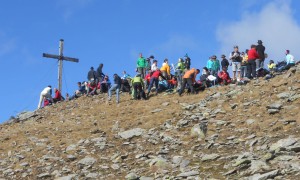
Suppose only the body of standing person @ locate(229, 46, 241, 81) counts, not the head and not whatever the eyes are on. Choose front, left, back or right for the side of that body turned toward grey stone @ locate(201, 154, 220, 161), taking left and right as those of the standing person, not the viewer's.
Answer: front

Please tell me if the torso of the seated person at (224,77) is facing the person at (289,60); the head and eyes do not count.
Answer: no

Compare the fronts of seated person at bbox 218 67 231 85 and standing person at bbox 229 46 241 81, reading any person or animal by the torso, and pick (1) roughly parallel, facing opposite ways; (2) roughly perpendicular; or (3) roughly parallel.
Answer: roughly parallel

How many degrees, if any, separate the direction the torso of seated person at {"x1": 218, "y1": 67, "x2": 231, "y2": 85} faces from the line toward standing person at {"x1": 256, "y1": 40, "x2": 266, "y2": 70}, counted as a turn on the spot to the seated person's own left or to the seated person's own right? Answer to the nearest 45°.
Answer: approximately 90° to the seated person's own left

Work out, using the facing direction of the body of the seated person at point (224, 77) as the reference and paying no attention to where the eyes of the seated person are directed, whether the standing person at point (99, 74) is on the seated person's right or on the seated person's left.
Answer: on the seated person's right

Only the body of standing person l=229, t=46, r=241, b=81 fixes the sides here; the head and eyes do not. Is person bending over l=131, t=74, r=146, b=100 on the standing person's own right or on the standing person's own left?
on the standing person's own right

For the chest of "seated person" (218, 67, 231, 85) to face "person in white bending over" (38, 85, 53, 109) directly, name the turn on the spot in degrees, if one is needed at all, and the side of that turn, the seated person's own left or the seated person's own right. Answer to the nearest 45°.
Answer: approximately 90° to the seated person's own right

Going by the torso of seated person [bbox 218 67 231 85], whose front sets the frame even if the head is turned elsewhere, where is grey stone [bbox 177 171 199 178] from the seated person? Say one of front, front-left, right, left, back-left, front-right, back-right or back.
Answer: front

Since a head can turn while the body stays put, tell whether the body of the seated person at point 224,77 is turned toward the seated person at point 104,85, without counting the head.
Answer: no

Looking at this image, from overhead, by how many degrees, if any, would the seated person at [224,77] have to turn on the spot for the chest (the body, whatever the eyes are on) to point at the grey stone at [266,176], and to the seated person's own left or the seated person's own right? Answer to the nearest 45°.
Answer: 0° — they already face it

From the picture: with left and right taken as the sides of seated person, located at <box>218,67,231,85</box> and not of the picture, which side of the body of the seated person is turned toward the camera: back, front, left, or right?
front

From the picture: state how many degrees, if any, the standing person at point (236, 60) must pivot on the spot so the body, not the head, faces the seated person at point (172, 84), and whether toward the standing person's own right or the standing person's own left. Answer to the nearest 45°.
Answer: approximately 90° to the standing person's own right

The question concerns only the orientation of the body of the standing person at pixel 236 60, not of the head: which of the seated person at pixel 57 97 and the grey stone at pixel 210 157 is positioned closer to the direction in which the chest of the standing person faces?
the grey stone

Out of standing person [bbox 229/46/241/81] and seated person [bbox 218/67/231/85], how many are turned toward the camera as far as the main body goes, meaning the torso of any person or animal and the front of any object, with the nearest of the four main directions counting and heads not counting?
2

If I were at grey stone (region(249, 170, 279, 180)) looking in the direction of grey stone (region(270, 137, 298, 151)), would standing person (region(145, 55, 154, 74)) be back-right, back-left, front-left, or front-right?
front-left

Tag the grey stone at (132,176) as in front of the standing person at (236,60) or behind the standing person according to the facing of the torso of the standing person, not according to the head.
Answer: in front
